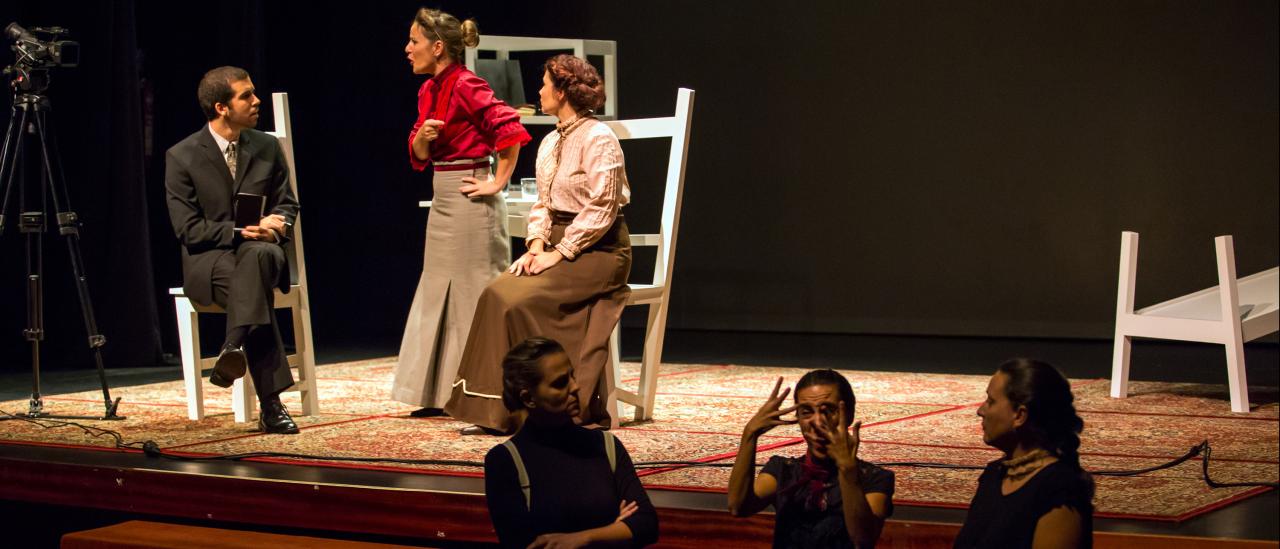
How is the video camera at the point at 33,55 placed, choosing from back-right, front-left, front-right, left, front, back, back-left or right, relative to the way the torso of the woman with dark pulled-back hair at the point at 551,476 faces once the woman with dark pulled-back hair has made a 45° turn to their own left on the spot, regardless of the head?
back-left

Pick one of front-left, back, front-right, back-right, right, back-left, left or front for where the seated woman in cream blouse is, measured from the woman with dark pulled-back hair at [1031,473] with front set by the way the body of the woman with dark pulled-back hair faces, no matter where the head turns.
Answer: right

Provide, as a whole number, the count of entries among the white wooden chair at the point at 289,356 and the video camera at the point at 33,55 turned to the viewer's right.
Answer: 1

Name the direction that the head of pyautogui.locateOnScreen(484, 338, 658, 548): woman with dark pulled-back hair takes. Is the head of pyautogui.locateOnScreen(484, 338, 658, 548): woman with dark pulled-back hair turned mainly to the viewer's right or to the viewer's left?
to the viewer's right

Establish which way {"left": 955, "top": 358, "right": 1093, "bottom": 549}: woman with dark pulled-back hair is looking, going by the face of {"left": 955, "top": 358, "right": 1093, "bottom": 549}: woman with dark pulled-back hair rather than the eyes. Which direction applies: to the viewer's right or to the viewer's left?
to the viewer's left

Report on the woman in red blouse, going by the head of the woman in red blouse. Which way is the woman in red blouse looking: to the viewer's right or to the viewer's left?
to the viewer's left

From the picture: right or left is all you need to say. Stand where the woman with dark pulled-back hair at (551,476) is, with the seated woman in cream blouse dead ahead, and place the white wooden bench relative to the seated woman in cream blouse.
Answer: right

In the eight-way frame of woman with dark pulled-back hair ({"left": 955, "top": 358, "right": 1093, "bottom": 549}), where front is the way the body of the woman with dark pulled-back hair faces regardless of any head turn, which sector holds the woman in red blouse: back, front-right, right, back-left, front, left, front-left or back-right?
right

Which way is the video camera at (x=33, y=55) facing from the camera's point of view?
to the viewer's right

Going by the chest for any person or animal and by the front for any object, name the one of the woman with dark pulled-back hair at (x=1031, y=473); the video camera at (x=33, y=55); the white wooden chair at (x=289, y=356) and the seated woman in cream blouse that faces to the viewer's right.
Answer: the video camera

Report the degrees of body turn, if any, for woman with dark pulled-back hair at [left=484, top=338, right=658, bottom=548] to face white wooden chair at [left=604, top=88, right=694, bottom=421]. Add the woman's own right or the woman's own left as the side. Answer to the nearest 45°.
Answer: approximately 135° to the woman's own left

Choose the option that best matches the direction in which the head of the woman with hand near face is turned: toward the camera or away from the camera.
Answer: toward the camera

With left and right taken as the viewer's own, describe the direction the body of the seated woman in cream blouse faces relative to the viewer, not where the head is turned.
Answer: facing the viewer and to the left of the viewer

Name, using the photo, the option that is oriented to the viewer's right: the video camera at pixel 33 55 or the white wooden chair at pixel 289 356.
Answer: the video camera
